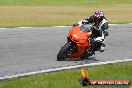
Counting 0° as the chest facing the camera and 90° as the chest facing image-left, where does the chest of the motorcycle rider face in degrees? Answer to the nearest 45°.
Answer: approximately 45°
